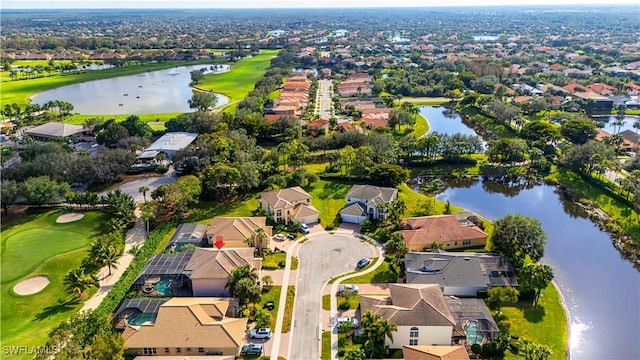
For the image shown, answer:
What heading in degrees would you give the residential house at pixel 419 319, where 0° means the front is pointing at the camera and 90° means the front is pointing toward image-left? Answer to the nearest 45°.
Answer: approximately 90°

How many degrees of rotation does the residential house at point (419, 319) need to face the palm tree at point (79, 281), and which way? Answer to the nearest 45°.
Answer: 0° — it already faces it

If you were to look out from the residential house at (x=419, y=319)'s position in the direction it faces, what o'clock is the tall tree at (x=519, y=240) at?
The tall tree is roughly at 4 o'clock from the residential house.

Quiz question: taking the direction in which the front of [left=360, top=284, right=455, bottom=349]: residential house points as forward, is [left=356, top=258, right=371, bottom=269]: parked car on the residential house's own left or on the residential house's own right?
on the residential house's own right

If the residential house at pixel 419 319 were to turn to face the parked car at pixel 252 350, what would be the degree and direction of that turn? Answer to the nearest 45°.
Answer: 0° — it already faces it

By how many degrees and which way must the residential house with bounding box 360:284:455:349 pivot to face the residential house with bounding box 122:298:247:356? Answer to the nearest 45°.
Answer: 0° — it already faces it

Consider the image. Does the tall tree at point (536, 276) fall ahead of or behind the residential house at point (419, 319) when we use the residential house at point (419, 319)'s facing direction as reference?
behind

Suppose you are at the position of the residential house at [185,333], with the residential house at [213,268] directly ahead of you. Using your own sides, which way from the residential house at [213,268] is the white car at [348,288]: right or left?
right

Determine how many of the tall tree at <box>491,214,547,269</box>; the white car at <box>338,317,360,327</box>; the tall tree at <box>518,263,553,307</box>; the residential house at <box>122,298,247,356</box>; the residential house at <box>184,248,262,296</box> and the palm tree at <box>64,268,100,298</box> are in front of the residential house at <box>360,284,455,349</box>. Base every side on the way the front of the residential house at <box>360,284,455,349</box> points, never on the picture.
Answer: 4

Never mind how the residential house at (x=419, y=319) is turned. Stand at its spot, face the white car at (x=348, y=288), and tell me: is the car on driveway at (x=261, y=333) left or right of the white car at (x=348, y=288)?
left

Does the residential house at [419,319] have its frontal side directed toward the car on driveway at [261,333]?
yes
